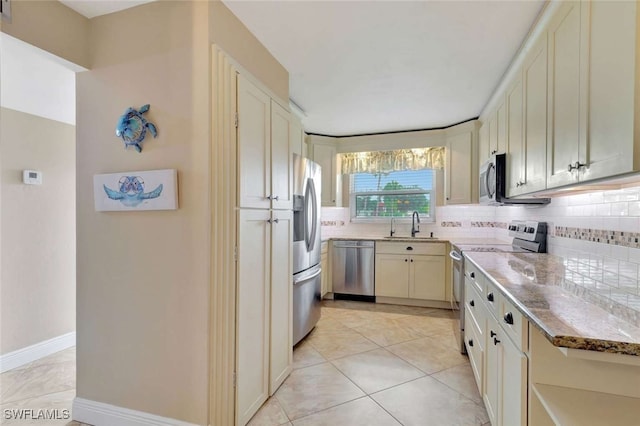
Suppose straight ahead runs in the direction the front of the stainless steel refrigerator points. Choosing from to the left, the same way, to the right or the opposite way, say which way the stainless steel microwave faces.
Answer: the opposite way

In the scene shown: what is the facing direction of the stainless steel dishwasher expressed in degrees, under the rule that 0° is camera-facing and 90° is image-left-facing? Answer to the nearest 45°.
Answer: approximately 0°

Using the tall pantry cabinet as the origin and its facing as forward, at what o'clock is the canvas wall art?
The canvas wall art is roughly at 4 o'clock from the tall pantry cabinet.

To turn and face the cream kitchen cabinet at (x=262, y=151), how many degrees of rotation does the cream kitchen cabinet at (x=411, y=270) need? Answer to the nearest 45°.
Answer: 0° — it already faces it

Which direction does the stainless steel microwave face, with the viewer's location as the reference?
facing to the left of the viewer

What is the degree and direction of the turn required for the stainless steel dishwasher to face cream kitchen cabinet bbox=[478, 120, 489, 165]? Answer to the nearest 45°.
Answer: approximately 45° to its left

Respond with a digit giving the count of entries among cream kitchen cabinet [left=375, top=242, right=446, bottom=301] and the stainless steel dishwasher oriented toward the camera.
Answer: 2

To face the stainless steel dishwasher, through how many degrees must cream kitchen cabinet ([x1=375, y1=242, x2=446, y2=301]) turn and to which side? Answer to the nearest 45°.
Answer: approximately 90° to its right

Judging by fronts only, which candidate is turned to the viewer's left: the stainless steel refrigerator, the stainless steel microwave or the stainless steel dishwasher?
the stainless steel microwave

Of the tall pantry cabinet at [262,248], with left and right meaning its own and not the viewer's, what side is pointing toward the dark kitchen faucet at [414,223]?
left

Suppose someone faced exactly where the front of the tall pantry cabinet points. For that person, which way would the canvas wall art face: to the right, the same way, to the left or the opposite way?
to the right

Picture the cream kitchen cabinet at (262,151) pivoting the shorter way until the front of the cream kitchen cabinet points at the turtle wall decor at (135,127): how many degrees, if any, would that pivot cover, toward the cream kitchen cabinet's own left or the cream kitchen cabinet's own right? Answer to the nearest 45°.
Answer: approximately 135° to the cream kitchen cabinet's own right

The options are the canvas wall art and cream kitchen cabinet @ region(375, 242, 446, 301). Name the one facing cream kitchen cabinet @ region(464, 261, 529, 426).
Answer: cream kitchen cabinet @ region(375, 242, 446, 301)

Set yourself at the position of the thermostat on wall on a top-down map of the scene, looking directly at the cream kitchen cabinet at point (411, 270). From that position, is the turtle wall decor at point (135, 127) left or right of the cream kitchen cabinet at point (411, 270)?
right

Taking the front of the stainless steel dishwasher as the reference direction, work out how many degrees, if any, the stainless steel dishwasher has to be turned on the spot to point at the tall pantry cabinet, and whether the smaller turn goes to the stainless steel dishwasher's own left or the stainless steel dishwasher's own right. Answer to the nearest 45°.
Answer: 0° — it already faces it
